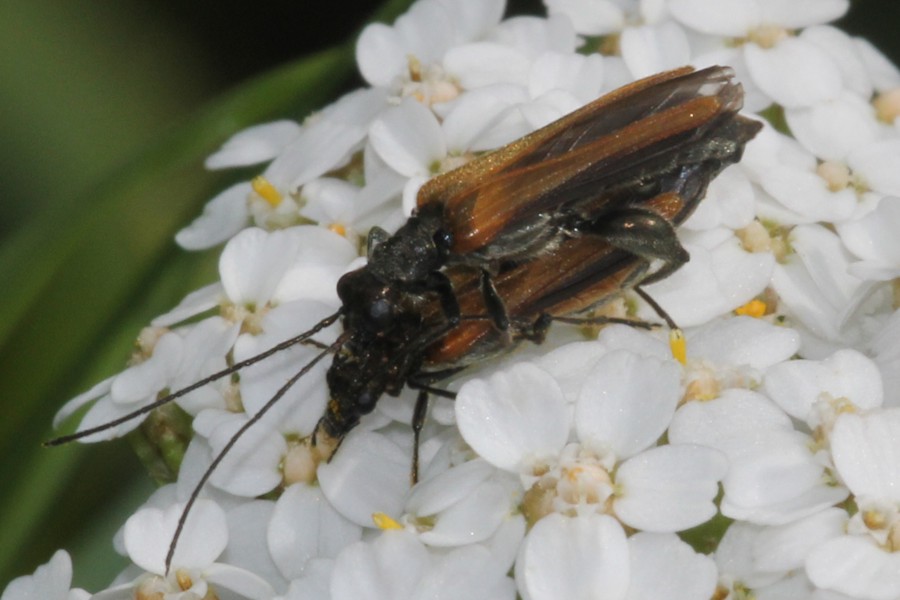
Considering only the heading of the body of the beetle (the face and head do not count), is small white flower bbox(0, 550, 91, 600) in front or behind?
in front

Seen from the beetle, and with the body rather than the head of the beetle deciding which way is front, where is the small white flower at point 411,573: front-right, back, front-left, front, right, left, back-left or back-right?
front

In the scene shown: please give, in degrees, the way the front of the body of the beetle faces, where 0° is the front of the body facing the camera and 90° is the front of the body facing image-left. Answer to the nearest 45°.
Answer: approximately 45°

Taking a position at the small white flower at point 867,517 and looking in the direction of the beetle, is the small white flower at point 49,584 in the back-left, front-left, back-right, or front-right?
front-left

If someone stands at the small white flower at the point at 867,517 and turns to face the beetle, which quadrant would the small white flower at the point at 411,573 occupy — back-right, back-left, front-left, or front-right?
front-left

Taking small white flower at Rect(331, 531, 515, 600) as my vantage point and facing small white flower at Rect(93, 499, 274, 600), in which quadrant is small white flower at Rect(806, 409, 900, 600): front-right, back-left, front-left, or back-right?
back-right

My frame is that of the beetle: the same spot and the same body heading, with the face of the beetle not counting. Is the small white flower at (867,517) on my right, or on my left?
on my left
